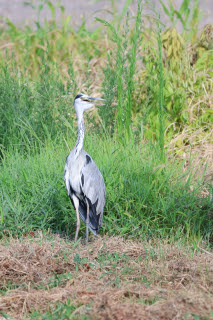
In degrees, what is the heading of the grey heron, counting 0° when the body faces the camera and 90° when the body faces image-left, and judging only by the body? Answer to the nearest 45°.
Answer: approximately 45°
